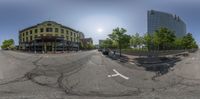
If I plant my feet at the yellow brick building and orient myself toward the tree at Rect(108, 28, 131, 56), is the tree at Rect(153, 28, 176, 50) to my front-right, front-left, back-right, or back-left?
front-right

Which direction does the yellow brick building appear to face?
toward the camera
